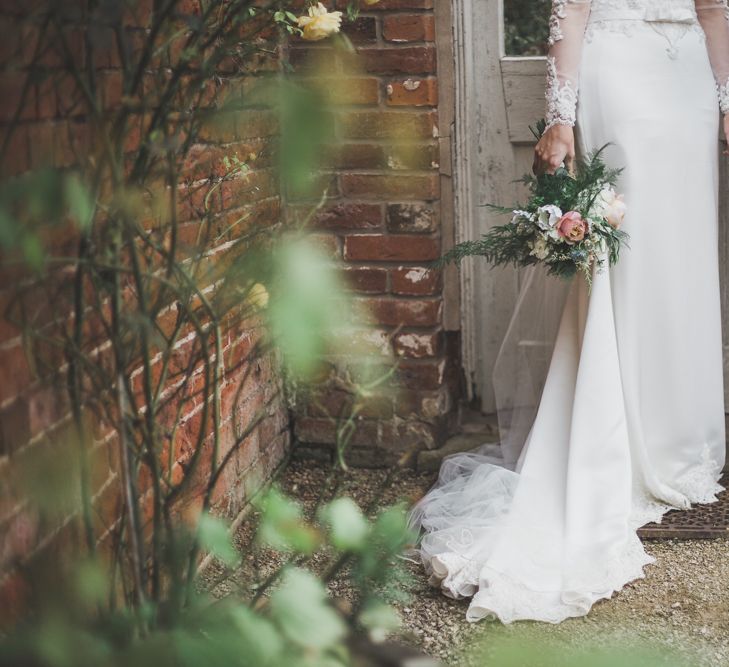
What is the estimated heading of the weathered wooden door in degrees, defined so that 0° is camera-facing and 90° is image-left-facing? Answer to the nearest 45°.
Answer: approximately 0°
